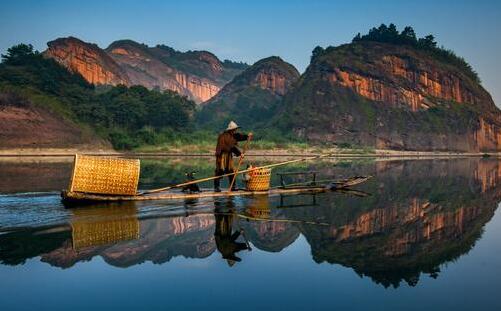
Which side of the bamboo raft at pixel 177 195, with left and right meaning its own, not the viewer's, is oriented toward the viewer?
right

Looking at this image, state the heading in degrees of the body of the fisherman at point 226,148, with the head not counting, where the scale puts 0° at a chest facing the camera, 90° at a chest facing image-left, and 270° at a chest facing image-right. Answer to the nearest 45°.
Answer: approximately 270°

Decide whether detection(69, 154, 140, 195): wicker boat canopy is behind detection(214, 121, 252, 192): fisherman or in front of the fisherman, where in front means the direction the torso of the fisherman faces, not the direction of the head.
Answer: behind
